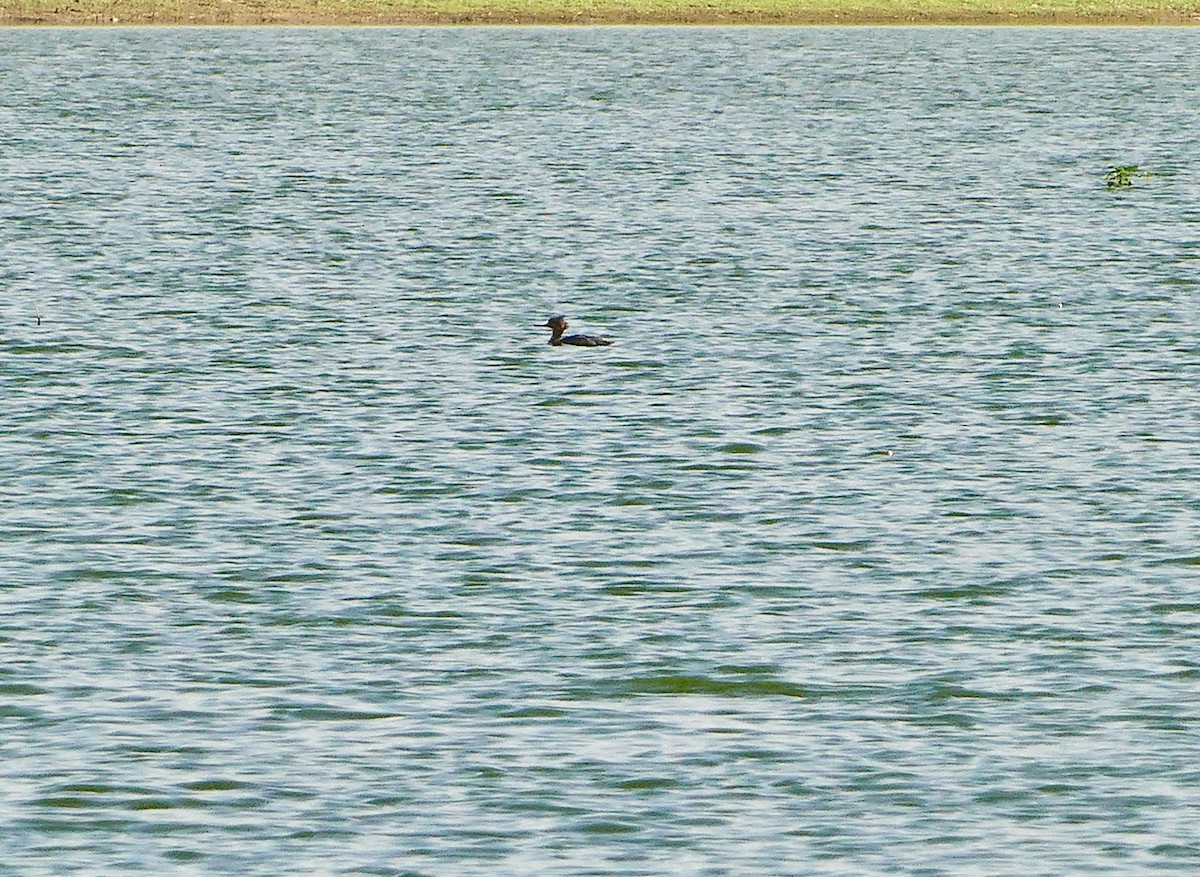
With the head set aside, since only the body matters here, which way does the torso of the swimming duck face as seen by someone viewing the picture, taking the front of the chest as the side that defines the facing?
to the viewer's left
